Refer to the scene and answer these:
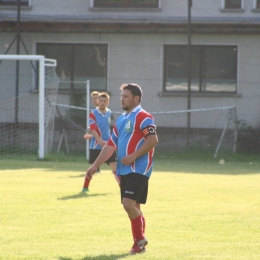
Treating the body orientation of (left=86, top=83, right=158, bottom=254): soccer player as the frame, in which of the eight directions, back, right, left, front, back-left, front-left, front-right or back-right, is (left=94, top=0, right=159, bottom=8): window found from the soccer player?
back-right

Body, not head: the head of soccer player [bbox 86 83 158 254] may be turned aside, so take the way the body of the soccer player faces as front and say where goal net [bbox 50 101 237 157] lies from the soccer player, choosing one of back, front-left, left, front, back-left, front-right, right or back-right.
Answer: back-right

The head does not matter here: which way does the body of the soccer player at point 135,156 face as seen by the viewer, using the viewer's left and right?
facing the viewer and to the left of the viewer

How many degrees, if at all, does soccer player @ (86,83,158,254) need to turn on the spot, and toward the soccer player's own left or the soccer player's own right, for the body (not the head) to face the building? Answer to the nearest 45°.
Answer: approximately 135° to the soccer player's own right

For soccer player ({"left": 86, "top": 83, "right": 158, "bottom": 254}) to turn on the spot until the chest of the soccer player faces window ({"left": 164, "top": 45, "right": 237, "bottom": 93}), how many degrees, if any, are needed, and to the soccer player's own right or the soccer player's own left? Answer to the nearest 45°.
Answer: approximately 135° to the soccer player's own right

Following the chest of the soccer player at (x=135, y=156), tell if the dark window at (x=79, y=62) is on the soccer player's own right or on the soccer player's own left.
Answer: on the soccer player's own right
